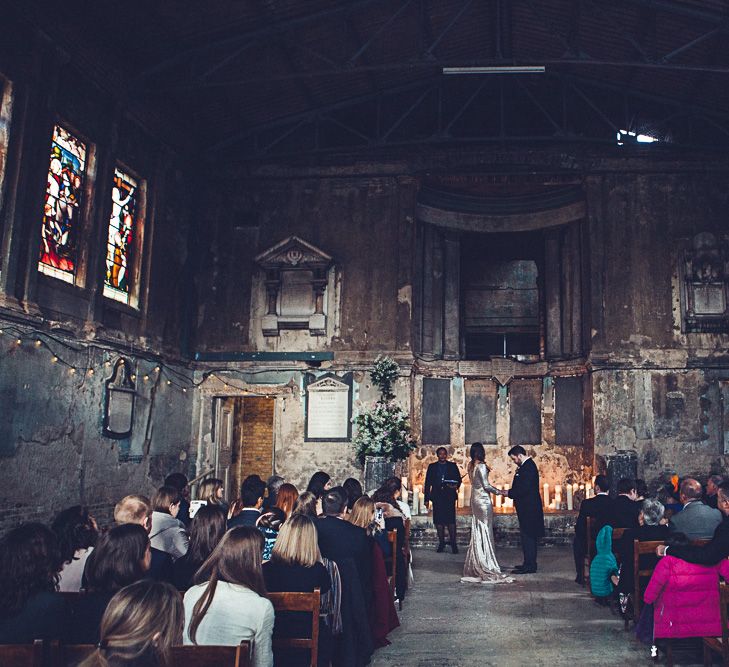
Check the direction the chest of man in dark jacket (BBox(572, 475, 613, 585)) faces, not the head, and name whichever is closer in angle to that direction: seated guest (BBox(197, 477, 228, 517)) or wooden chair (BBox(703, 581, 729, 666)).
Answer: the seated guest

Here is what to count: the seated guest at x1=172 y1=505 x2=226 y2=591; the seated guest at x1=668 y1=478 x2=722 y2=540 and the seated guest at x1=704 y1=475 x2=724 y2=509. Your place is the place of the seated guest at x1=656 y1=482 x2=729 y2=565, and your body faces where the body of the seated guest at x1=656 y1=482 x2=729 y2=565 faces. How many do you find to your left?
1

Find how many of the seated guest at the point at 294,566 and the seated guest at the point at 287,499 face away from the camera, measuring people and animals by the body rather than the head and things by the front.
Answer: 2

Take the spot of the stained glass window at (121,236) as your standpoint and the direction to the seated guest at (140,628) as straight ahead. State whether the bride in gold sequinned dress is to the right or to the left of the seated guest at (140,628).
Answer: left

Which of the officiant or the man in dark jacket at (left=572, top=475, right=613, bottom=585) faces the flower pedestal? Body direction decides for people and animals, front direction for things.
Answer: the man in dark jacket

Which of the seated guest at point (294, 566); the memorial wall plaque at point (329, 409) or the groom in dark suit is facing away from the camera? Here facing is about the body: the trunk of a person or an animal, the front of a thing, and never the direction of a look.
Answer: the seated guest

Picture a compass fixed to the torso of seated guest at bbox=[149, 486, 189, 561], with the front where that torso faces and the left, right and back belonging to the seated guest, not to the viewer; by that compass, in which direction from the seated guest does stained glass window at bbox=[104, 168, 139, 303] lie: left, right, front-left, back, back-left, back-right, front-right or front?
front-left

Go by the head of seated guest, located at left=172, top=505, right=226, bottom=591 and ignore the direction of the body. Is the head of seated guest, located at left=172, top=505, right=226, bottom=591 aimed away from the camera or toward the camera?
away from the camera

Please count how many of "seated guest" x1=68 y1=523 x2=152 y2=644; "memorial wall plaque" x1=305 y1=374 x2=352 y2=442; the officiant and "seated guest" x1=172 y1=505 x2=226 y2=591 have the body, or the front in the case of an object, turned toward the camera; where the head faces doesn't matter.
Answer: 2

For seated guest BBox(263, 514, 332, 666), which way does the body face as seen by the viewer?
away from the camera

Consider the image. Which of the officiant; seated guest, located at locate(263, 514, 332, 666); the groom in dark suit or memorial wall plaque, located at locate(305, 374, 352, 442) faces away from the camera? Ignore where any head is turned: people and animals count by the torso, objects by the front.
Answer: the seated guest

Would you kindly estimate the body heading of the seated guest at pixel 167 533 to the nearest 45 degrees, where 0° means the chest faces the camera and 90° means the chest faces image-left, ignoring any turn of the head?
approximately 225°

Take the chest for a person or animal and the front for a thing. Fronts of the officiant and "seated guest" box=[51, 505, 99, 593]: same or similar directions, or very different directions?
very different directions

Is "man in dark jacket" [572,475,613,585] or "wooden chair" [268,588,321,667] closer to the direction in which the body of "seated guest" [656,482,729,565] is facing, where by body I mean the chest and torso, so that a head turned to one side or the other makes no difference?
the man in dark jacket

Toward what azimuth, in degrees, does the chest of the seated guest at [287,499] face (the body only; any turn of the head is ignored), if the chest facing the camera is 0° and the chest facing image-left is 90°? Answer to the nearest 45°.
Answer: approximately 180°

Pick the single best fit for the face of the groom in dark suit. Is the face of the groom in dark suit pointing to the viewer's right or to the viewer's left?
to the viewer's left

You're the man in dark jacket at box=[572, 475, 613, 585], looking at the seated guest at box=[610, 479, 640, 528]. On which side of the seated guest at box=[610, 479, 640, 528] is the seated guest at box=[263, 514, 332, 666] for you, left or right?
right

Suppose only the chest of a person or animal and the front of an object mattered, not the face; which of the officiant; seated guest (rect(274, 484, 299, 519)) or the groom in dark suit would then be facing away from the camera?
the seated guest

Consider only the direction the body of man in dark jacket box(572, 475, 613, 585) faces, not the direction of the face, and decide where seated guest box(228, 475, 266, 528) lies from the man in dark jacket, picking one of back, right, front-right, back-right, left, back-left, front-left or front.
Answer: left
